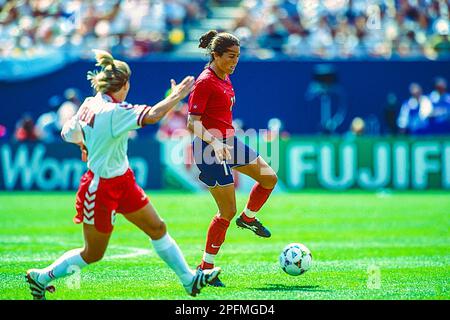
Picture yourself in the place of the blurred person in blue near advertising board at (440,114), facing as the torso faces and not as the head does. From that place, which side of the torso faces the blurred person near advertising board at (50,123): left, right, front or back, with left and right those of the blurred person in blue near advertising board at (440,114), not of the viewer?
right

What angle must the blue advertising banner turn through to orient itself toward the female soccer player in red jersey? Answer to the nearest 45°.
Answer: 0° — it already faces them

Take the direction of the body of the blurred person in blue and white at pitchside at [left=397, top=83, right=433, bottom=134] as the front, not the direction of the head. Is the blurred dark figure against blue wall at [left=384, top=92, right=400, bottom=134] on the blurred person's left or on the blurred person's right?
on the blurred person's right

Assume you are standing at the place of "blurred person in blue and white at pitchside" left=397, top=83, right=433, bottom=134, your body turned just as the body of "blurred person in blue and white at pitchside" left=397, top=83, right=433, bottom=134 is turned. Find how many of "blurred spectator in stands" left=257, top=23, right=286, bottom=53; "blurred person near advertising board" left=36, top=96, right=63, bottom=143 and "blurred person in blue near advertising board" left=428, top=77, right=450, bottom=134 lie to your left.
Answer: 1

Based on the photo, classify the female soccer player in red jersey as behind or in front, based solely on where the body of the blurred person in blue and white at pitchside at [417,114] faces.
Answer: in front

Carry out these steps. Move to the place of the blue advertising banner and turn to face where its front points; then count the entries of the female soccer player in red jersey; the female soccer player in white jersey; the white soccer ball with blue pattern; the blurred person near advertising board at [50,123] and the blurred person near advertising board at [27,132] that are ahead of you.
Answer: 3

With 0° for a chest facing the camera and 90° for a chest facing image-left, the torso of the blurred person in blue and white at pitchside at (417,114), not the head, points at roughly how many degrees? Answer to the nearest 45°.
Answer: approximately 0°

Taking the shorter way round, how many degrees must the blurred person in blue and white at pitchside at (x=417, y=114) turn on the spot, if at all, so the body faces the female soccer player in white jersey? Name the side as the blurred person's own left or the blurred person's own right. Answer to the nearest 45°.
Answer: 0° — they already face them

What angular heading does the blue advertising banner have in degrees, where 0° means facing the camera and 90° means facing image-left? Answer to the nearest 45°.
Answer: approximately 0°

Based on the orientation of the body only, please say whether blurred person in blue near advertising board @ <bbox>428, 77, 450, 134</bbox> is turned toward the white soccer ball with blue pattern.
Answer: yes

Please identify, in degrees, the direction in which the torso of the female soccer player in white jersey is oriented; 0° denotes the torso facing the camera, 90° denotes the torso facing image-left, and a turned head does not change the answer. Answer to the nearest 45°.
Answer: approximately 225°

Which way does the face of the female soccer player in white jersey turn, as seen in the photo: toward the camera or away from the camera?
away from the camera
